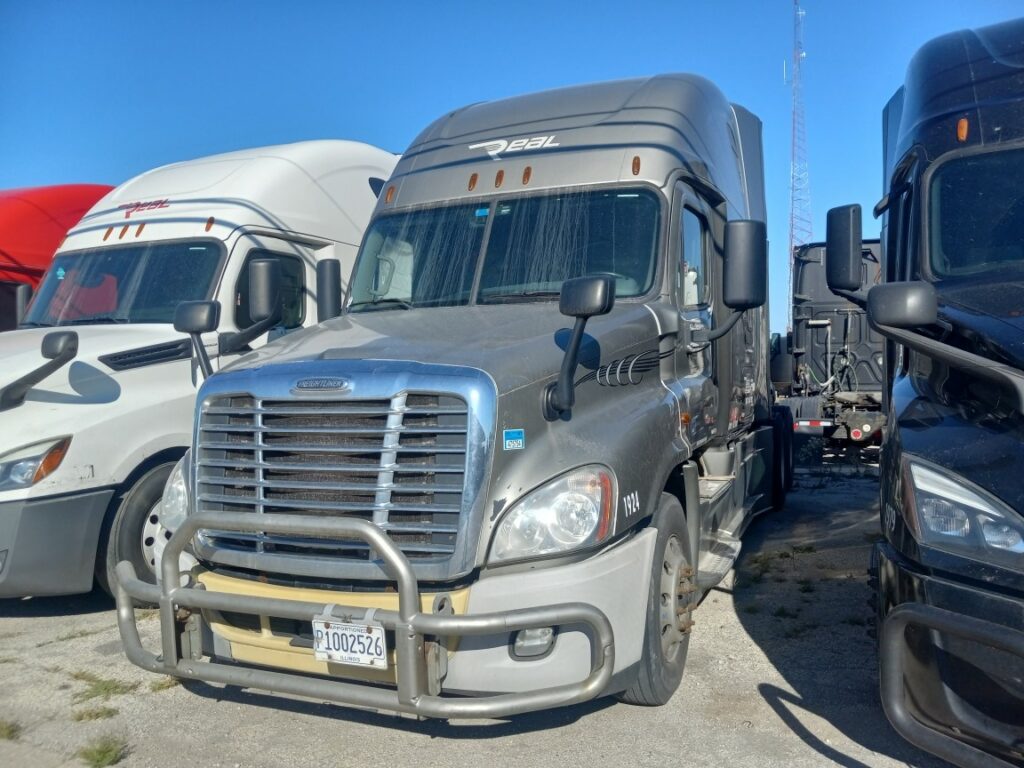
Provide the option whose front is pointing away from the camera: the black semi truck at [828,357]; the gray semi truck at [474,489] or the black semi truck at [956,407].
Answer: the black semi truck at [828,357]

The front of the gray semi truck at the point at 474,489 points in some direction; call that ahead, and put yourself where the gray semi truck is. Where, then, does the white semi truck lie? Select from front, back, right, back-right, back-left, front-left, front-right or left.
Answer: right

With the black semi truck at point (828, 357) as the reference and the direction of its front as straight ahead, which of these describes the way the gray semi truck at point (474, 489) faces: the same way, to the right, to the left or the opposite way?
the opposite way

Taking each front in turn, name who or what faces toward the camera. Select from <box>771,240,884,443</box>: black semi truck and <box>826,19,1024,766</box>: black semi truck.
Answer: <box>826,19,1024,766</box>: black semi truck

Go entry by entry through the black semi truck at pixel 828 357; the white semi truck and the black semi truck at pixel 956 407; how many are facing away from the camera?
1

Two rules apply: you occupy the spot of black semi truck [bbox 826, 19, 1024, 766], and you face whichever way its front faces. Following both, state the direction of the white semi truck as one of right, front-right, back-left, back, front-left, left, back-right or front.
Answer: right

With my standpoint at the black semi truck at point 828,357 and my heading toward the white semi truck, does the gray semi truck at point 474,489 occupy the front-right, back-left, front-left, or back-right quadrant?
front-left

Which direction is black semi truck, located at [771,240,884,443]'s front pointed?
away from the camera

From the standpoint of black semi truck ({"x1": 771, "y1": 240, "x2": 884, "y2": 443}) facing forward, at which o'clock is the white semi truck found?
The white semi truck is roughly at 7 o'clock from the black semi truck.

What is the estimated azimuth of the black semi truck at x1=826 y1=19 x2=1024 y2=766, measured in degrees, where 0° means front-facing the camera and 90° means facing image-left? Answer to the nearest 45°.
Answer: approximately 0°

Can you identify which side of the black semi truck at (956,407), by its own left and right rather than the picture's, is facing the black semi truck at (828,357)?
back

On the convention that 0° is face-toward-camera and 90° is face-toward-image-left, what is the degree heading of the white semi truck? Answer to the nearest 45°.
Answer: approximately 45°

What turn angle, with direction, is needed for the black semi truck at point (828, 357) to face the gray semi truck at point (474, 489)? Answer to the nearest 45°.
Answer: approximately 180°

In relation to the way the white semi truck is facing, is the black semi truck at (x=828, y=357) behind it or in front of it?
behind

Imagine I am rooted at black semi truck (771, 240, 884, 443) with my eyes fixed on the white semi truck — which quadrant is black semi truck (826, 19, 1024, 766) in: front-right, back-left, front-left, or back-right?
front-left

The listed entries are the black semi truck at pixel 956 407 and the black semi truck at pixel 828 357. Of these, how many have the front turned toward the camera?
1

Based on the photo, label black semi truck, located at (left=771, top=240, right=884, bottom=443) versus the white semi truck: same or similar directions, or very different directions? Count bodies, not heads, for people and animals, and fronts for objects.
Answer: very different directions
